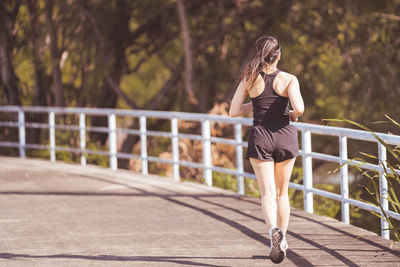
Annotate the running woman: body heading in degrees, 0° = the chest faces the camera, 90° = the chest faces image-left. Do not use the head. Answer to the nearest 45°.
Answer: approximately 180°
